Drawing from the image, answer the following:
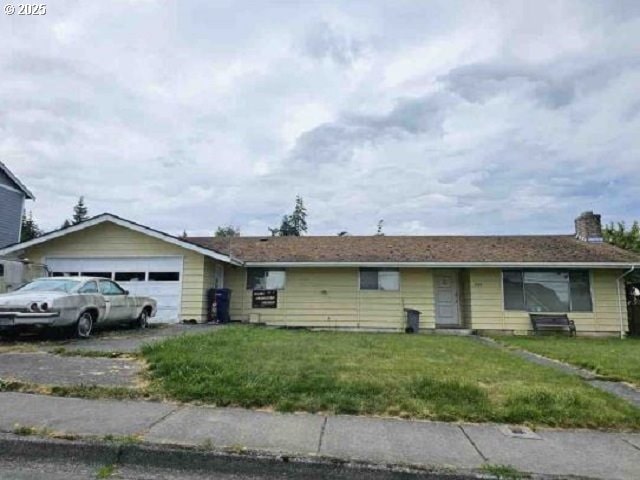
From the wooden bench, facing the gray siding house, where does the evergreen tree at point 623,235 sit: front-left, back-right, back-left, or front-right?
back-right

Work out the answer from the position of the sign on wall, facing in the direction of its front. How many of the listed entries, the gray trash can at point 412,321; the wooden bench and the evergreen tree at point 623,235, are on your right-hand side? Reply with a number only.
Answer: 0

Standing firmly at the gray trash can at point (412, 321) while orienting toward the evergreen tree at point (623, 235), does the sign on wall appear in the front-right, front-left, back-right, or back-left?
back-left

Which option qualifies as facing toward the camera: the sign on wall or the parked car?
the sign on wall

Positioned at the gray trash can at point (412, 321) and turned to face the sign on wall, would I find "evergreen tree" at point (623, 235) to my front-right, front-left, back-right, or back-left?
back-right

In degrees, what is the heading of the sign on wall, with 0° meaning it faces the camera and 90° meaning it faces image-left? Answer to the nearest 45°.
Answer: approximately 0°

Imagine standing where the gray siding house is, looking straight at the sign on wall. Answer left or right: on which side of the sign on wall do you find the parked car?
right

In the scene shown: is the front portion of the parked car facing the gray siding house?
no

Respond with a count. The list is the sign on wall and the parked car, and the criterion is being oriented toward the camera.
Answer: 1

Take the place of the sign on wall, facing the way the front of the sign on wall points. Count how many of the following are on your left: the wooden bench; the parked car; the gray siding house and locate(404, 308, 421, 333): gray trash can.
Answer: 2

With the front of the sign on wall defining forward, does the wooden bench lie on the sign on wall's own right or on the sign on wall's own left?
on the sign on wall's own left

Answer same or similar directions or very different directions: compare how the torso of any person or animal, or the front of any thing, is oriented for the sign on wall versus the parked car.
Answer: very different directions

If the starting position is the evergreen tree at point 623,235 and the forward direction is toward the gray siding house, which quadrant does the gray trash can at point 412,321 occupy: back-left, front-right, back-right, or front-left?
front-left
